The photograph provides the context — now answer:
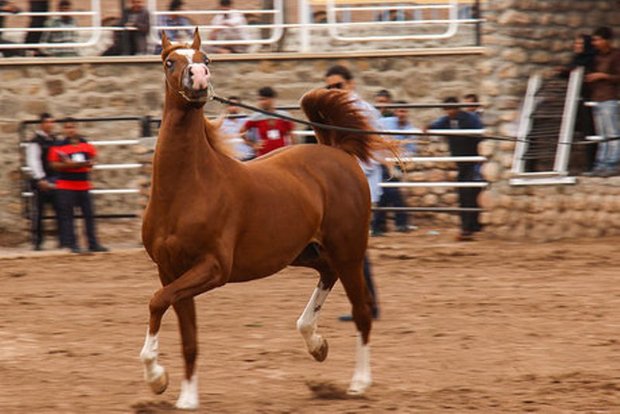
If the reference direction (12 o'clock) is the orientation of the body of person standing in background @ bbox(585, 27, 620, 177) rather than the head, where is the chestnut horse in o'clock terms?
The chestnut horse is roughly at 11 o'clock from the person standing in background.

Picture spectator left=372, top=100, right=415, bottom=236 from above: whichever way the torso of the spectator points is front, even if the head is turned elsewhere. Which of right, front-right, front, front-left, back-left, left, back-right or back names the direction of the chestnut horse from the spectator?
front

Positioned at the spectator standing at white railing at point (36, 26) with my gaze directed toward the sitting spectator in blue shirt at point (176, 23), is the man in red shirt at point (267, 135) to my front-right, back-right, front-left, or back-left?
front-right

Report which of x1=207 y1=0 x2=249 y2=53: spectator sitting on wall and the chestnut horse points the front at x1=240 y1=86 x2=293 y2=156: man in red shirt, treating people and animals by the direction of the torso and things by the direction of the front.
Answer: the spectator sitting on wall

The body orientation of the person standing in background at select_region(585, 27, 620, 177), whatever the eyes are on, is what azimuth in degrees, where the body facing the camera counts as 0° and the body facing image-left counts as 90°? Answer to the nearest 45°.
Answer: approximately 45°

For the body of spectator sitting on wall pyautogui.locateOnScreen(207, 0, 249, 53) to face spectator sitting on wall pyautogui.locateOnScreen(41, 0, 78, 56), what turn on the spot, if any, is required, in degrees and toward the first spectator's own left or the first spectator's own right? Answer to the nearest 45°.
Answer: approximately 90° to the first spectator's own right

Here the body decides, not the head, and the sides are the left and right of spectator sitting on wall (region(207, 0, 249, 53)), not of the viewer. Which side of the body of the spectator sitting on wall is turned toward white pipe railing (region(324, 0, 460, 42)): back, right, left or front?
left

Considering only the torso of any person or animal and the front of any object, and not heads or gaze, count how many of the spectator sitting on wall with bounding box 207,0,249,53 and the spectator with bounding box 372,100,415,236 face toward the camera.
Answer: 2

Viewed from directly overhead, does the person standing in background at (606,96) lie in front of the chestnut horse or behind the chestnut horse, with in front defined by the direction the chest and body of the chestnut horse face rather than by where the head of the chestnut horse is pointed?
behind

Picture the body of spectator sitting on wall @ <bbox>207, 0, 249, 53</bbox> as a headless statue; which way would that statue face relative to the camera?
toward the camera

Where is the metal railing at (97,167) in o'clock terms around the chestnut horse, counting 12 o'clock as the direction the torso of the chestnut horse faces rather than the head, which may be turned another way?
The metal railing is roughly at 4 o'clock from the chestnut horse.

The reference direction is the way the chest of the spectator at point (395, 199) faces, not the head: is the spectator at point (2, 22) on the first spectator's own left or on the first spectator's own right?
on the first spectator's own right

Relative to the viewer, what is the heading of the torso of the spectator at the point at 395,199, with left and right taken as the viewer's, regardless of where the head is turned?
facing the viewer

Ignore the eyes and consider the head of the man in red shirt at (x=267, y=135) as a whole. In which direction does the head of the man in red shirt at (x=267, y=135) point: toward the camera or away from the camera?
toward the camera

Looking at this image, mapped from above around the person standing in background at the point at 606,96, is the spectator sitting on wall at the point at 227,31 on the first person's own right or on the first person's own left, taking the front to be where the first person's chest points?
on the first person's own right

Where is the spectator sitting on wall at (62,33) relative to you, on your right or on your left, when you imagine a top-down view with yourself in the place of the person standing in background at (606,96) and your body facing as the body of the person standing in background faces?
on your right
